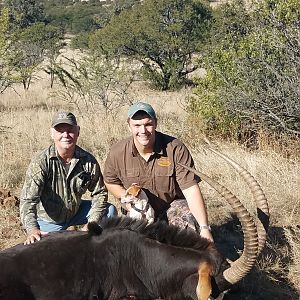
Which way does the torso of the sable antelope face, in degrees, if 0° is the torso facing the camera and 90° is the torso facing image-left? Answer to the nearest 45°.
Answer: approximately 270°

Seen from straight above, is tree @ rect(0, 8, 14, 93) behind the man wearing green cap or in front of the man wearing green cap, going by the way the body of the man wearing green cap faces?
behind

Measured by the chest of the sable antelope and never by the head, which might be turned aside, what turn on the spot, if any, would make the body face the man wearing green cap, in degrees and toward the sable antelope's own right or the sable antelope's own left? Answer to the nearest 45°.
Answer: approximately 90° to the sable antelope's own left

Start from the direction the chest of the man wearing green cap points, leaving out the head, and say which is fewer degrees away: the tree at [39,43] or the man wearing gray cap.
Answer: the man wearing gray cap

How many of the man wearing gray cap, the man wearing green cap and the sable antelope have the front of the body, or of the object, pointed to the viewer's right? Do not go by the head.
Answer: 1

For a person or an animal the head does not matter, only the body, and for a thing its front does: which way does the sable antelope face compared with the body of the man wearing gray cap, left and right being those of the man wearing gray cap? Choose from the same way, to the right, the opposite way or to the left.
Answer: to the left

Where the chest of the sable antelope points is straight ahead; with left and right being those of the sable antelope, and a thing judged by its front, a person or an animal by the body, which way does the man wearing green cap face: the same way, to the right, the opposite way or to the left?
to the right

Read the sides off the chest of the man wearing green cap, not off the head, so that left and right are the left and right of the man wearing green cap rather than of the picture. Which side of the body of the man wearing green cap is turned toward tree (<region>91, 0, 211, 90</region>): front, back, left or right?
back

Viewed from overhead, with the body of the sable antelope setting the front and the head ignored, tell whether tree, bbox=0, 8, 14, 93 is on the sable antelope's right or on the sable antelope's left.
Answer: on the sable antelope's left

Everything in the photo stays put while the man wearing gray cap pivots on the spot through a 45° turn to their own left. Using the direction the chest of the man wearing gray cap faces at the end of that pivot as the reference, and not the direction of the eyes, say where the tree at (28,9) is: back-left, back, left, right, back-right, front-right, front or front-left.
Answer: back-left
